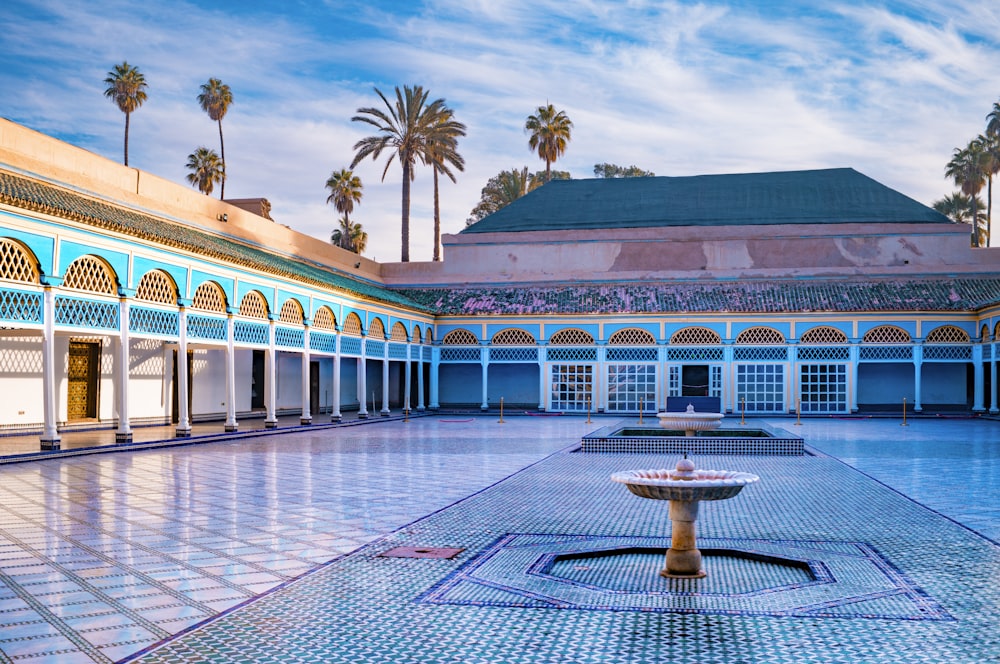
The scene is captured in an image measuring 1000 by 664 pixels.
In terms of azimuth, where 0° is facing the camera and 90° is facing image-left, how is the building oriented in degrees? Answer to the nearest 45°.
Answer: approximately 0°

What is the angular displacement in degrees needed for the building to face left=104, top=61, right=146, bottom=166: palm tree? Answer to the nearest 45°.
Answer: approximately 135° to its right

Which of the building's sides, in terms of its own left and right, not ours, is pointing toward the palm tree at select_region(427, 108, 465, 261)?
back
